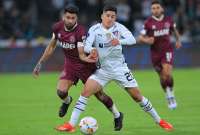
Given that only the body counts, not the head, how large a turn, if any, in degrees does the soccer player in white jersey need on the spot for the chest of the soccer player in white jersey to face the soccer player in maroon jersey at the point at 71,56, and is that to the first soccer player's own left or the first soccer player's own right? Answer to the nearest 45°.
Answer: approximately 135° to the first soccer player's own right

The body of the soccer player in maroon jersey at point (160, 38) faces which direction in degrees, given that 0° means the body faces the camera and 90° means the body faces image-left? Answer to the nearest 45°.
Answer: approximately 0°

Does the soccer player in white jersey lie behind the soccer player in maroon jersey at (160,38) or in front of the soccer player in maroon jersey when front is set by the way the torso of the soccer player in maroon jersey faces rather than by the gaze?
in front

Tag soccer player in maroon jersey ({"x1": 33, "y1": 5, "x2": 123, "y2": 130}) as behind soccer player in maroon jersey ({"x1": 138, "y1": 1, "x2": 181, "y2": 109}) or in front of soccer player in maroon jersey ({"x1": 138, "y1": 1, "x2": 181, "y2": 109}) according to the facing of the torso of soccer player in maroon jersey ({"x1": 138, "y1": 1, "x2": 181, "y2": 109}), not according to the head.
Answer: in front

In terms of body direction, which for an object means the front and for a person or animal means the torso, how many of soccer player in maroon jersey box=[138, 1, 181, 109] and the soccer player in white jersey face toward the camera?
2
